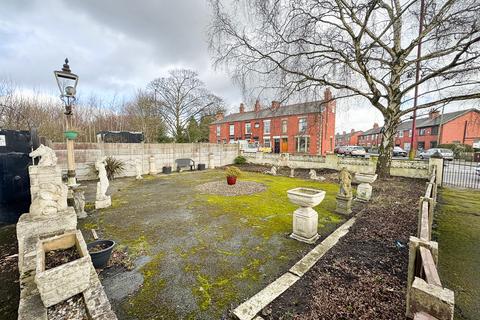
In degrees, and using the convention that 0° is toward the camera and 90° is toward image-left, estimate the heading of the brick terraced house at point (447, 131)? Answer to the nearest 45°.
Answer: approximately 45°

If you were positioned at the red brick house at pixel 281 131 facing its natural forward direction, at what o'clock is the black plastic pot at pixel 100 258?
The black plastic pot is roughly at 11 o'clock from the red brick house.

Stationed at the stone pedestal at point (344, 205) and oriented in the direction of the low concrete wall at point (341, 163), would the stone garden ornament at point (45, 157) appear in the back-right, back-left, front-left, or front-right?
back-left

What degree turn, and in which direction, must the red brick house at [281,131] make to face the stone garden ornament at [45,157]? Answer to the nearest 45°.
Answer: approximately 45° to its left

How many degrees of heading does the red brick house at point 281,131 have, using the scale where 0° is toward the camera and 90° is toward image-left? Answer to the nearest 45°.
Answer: approximately 45°

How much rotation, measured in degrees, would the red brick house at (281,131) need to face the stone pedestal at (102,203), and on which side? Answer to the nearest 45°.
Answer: approximately 45° to its left
